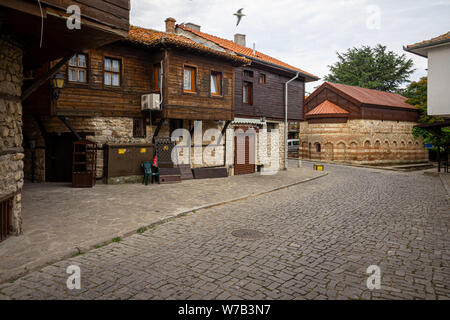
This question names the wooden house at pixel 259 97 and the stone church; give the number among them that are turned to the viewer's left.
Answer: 0

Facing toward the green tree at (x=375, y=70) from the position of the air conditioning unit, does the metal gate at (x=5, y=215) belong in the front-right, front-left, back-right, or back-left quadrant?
back-right

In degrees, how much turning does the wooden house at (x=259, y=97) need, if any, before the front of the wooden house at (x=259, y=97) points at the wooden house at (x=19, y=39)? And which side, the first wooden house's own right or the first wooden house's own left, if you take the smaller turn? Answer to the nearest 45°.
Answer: approximately 45° to the first wooden house's own right

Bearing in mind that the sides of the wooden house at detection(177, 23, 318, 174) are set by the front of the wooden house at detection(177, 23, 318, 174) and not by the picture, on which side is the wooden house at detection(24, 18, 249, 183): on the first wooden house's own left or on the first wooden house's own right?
on the first wooden house's own right

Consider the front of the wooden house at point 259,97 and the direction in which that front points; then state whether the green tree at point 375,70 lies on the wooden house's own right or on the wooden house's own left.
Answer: on the wooden house's own left

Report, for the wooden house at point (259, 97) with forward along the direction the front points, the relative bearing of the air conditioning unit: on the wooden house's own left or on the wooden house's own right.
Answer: on the wooden house's own right

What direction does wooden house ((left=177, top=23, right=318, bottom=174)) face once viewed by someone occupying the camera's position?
facing the viewer and to the right of the viewer

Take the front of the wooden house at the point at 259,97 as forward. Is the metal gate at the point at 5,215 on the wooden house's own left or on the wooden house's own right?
on the wooden house's own right
